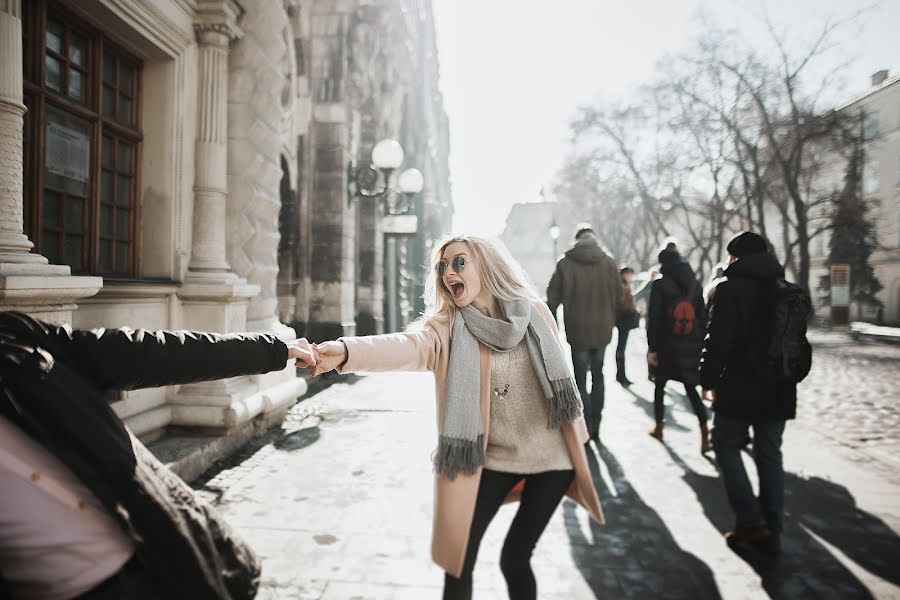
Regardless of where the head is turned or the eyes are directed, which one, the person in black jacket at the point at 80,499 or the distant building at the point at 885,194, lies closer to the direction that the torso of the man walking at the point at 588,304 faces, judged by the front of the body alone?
the distant building

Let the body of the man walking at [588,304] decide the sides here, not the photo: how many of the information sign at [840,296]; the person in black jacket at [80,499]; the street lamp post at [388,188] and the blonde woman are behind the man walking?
2

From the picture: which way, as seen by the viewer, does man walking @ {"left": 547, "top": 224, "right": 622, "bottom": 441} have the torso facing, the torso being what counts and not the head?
away from the camera

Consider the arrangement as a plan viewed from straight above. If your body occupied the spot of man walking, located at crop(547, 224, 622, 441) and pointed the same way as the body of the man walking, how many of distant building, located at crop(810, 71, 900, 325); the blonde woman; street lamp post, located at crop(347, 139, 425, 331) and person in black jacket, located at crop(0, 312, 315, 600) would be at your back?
2

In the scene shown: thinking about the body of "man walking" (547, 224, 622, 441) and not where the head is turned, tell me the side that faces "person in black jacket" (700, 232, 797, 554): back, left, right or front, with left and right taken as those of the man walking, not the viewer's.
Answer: back

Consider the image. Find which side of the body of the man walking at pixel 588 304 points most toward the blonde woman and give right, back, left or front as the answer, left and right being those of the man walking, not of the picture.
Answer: back

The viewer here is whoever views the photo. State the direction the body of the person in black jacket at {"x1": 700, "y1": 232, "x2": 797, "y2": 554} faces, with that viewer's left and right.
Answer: facing away from the viewer and to the left of the viewer
